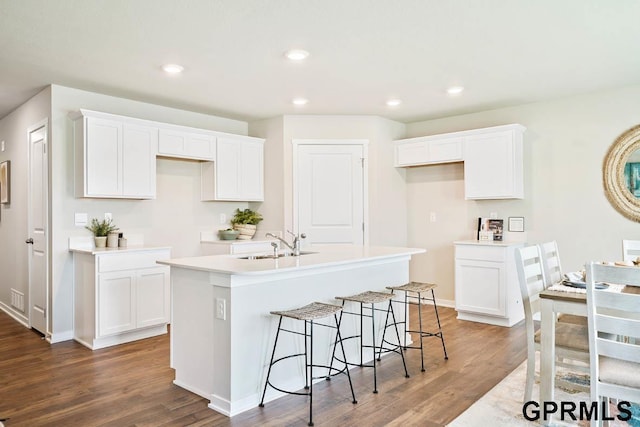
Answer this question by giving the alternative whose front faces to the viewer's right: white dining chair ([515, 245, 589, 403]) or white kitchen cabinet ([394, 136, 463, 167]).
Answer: the white dining chair

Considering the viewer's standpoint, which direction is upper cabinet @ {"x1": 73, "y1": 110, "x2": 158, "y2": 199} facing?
facing the viewer and to the right of the viewer

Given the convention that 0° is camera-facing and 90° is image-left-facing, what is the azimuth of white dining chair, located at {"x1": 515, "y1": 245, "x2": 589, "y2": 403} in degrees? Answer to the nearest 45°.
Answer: approximately 270°

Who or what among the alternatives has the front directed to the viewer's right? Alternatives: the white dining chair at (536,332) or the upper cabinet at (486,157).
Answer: the white dining chair

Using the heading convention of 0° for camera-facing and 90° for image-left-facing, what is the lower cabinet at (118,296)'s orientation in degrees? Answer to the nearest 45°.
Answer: approximately 315°

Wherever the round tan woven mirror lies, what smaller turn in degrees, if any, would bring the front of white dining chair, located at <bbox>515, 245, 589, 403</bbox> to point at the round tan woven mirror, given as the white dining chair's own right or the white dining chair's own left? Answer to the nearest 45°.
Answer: approximately 90° to the white dining chair's own left

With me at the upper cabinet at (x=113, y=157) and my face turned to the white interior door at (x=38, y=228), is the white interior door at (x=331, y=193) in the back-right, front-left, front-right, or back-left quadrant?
back-right
